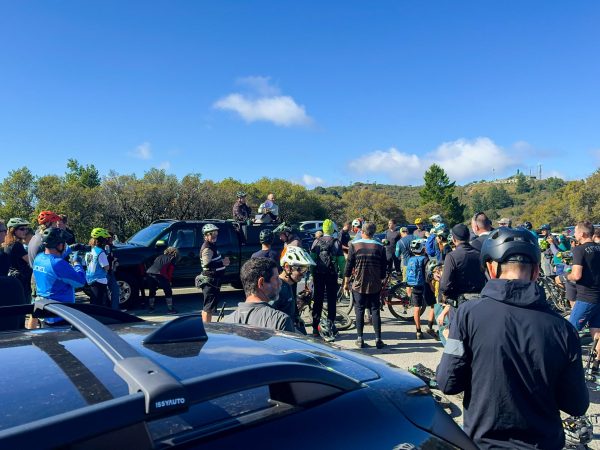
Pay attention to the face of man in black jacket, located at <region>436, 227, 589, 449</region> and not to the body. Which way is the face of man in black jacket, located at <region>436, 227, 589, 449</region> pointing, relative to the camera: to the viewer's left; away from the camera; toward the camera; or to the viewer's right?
away from the camera

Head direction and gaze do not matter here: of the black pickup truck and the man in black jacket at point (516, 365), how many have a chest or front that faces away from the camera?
1

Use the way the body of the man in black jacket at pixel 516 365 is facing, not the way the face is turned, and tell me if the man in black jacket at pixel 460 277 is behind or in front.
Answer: in front

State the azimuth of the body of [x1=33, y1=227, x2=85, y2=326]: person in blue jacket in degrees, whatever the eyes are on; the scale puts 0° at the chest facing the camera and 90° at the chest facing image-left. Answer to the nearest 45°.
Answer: approximately 225°

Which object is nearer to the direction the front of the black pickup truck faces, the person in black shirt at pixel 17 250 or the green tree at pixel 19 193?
the person in black shirt

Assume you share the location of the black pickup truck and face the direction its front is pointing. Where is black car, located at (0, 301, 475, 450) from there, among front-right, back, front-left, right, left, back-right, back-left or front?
front-left

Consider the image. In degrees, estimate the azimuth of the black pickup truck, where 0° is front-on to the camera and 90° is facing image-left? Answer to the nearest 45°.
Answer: approximately 45°

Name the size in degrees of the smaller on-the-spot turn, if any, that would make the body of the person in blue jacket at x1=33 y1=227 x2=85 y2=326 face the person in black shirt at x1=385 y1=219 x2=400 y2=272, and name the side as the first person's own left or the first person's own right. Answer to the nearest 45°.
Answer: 0° — they already face them

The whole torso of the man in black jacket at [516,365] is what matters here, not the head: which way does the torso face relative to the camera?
away from the camera

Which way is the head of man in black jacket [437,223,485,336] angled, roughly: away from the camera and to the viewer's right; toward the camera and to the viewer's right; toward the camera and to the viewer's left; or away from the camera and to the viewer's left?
away from the camera and to the viewer's left

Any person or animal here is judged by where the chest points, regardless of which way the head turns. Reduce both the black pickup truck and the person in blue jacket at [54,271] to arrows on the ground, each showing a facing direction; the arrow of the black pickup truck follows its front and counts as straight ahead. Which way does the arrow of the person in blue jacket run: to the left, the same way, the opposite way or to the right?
the opposite way

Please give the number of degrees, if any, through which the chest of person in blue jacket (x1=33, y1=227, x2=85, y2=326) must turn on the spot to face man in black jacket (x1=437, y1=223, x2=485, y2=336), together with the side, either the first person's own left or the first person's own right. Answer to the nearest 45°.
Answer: approximately 45° to the first person's own right
